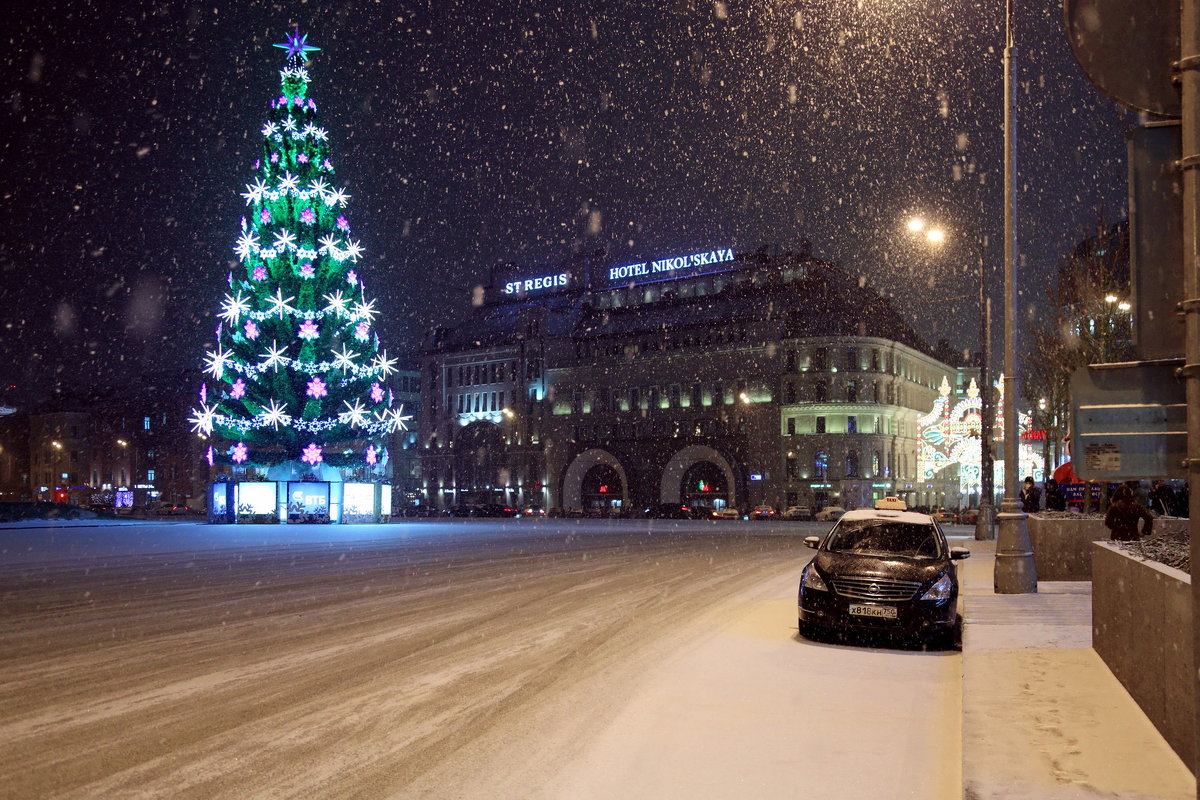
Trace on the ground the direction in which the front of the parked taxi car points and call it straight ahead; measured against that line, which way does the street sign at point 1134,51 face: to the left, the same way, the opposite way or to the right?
the opposite way

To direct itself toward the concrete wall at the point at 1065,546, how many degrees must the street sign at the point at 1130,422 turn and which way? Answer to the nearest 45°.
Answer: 0° — it already faces it

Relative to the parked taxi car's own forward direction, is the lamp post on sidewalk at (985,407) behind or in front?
behind

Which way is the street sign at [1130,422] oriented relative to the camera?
away from the camera

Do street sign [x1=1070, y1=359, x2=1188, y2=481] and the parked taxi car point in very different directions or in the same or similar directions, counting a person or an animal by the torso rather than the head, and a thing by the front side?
very different directions

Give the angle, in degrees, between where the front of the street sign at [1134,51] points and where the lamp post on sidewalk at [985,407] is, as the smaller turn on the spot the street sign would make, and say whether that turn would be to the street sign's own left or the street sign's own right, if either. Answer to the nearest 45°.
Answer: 0° — it already faces it

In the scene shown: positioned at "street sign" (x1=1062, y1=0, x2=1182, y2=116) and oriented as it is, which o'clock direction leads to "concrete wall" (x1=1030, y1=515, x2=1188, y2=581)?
The concrete wall is roughly at 12 o'clock from the street sign.

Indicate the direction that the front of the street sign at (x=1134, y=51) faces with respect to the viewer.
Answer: facing away from the viewer

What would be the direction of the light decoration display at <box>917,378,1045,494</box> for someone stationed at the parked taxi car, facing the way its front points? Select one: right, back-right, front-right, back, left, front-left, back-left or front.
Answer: back
